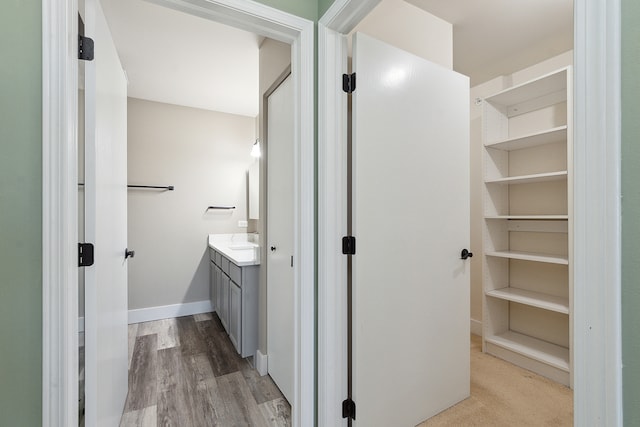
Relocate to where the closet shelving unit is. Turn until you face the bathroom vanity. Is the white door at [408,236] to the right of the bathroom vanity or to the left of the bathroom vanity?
left

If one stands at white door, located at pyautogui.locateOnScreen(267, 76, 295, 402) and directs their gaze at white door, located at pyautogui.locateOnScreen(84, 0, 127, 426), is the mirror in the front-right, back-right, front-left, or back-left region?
back-right

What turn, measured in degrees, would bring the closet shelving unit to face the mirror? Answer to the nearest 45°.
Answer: approximately 45° to its right

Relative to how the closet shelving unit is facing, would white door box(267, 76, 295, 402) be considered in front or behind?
in front

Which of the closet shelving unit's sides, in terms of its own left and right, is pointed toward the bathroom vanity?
front

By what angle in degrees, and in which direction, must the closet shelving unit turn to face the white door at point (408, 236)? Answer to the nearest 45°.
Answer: approximately 45° to its left

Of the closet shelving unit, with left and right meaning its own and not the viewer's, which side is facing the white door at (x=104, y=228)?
front

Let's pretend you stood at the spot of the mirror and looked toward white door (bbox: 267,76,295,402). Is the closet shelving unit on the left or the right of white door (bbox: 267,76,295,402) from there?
left

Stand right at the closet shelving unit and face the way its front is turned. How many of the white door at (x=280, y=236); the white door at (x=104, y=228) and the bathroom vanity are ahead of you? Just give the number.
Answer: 3
